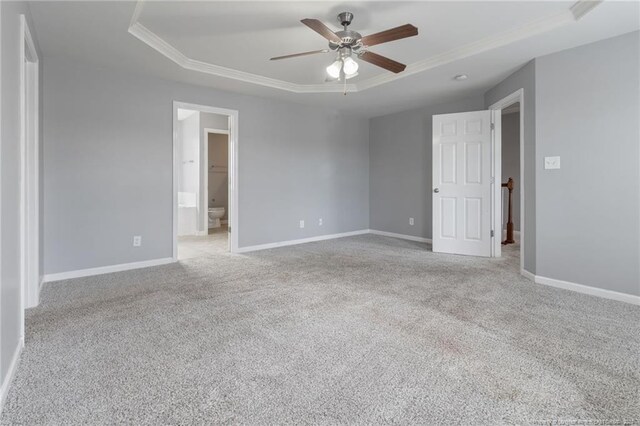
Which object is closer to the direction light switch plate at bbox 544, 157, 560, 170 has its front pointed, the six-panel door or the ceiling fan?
the ceiling fan

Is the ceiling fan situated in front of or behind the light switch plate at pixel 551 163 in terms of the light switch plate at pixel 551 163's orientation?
in front
